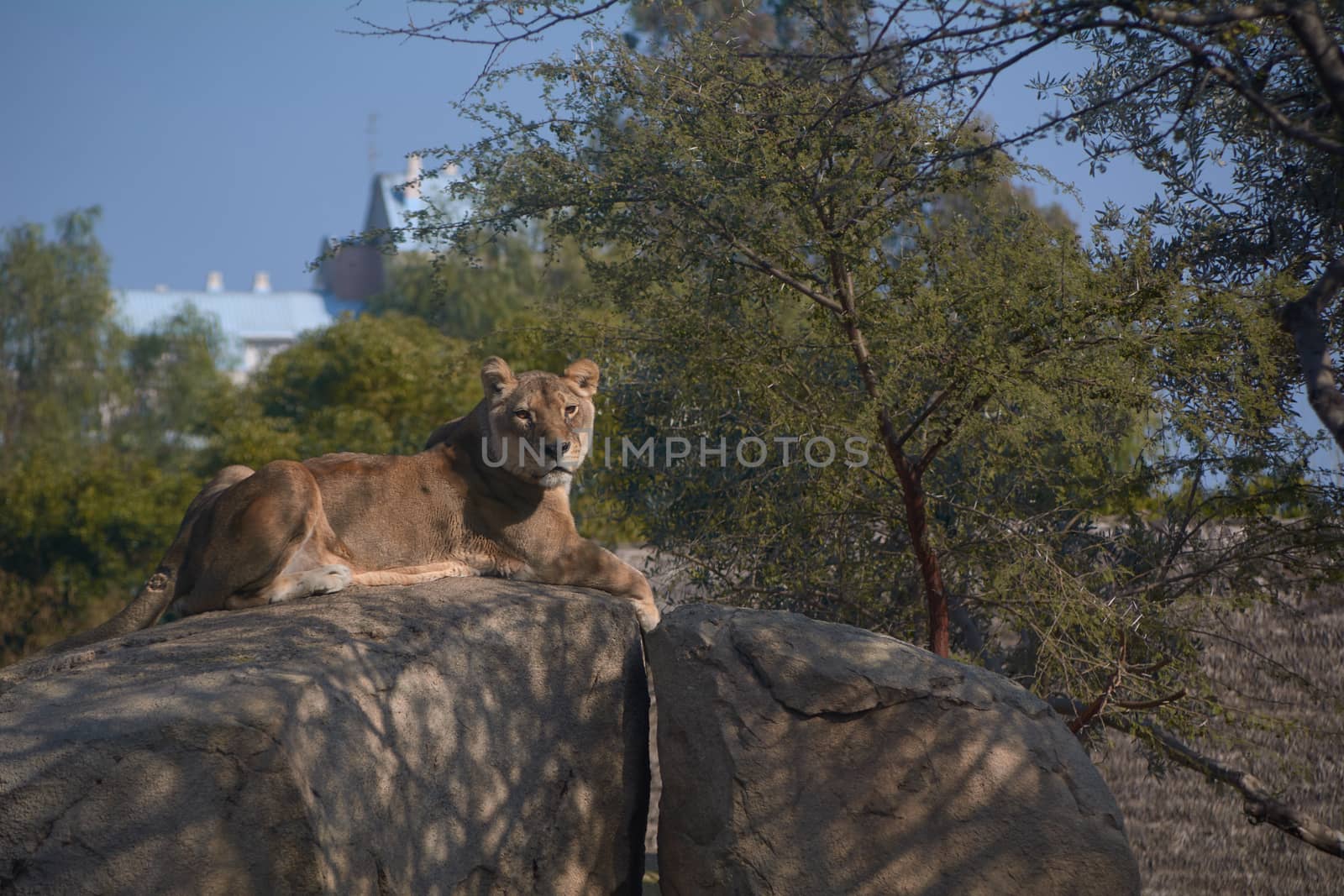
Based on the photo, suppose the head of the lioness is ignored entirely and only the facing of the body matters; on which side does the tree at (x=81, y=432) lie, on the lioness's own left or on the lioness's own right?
on the lioness's own left

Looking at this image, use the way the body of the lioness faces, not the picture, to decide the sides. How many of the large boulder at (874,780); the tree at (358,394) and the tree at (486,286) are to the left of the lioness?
2

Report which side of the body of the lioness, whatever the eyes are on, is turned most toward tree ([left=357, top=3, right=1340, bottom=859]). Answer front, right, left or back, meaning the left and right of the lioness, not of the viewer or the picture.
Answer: front

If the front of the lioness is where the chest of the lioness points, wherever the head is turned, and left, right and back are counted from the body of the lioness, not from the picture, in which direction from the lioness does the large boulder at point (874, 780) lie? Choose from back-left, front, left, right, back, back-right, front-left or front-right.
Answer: front-right

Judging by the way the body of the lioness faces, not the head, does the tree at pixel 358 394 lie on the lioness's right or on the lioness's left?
on the lioness's left

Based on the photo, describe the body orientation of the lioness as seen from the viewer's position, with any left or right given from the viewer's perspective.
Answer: facing to the right of the viewer

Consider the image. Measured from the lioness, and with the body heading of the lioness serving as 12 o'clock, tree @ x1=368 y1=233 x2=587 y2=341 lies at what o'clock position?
The tree is roughly at 9 o'clock from the lioness.

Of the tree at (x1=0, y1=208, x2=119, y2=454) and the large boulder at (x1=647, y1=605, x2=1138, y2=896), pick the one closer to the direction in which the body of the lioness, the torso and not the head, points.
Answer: the large boulder

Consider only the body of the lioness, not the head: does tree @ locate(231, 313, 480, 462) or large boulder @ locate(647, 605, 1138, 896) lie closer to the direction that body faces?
the large boulder
